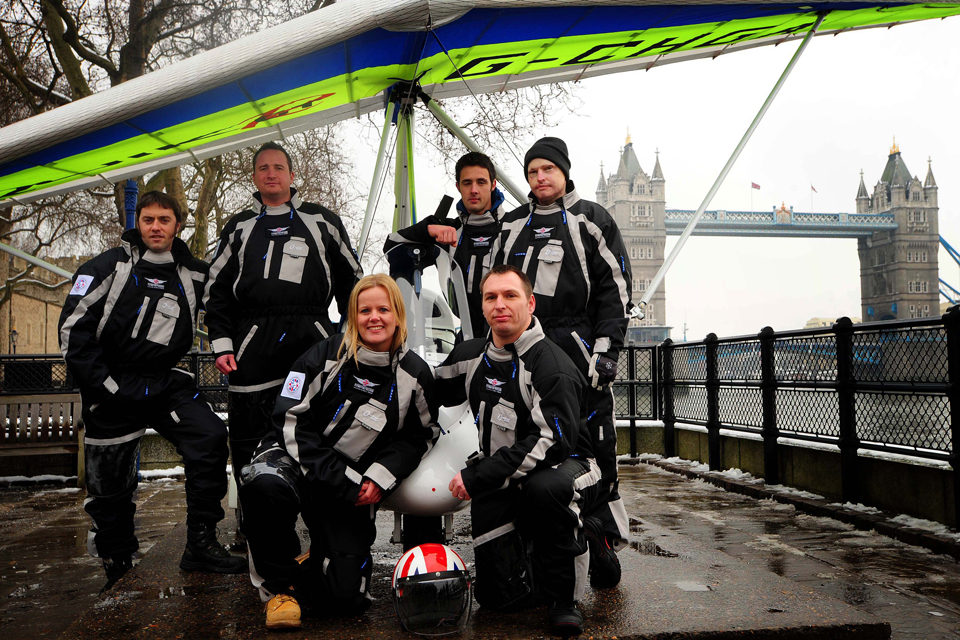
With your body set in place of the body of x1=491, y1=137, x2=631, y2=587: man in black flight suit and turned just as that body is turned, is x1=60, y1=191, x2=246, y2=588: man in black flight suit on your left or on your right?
on your right

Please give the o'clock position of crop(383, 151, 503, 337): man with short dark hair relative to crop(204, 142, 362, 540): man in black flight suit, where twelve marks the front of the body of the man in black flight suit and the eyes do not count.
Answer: The man with short dark hair is roughly at 9 o'clock from the man in black flight suit.

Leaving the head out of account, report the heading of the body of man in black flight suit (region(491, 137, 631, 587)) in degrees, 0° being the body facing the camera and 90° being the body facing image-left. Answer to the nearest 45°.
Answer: approximately 45°

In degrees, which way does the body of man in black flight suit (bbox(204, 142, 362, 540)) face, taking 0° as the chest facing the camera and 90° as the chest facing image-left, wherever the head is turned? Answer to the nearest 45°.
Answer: approximately 0°

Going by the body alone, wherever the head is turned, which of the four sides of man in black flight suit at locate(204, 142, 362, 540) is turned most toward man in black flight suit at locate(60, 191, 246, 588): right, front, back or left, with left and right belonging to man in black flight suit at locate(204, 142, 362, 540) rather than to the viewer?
right
